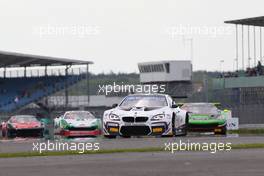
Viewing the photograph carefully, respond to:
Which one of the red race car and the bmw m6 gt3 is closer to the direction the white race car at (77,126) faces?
the bmw m6 gt3

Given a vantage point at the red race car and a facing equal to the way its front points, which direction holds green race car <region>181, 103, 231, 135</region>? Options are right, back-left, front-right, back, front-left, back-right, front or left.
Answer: front-left

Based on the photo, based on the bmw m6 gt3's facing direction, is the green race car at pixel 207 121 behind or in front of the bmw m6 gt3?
behind

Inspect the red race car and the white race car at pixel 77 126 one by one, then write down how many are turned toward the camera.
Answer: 2

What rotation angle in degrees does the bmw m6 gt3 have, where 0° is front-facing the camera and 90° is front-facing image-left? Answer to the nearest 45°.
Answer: approximately 0°

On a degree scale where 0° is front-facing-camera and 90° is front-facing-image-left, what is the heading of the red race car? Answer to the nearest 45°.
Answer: approximately 0°
